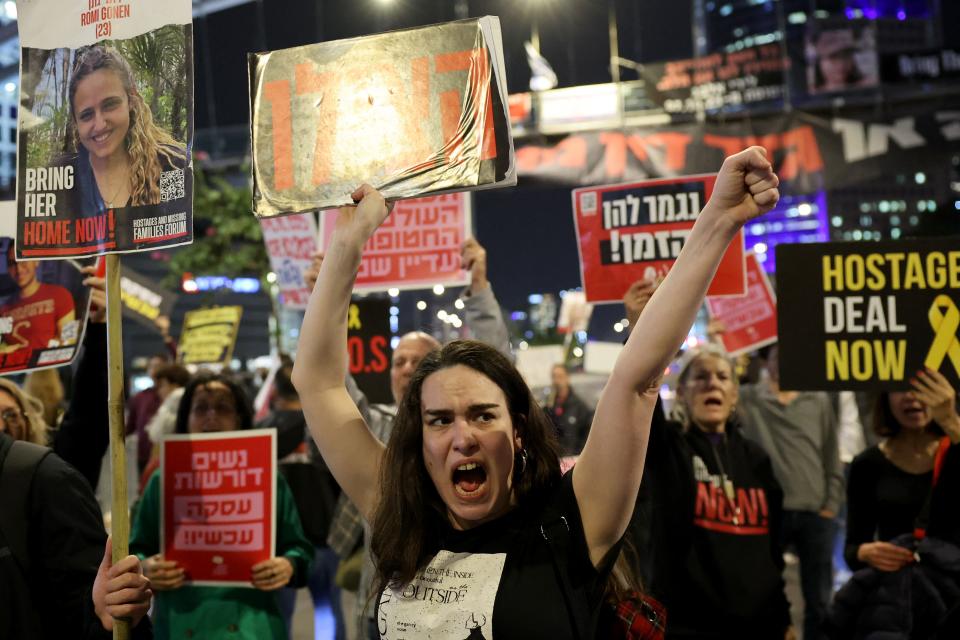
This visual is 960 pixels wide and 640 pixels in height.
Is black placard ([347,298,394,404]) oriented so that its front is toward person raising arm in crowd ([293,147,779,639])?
yes

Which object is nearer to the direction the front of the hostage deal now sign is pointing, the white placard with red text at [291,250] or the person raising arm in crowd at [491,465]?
the person raising arm in crowd

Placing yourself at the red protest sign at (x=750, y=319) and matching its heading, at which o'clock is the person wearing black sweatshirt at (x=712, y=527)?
The person wearing black sweatshirt is roughly at 12 o'clock from the red protest sign.

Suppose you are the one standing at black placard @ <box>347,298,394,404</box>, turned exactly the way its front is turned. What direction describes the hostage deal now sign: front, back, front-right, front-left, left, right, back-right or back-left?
front-left

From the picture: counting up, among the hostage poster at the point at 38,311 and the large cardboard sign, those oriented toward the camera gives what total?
2
